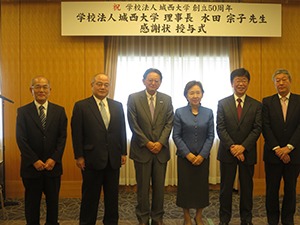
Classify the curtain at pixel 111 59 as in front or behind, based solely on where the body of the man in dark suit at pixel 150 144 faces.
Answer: behind

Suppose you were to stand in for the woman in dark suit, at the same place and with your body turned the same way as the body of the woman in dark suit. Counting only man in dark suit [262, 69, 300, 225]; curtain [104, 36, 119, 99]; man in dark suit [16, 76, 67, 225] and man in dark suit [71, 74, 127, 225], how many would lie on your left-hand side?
1

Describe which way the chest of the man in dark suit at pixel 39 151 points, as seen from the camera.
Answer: toward the camera

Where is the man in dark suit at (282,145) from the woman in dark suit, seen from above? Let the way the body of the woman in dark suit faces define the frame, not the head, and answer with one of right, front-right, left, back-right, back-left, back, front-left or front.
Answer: left

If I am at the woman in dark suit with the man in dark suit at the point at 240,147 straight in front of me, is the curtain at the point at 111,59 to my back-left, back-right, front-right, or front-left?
back-left

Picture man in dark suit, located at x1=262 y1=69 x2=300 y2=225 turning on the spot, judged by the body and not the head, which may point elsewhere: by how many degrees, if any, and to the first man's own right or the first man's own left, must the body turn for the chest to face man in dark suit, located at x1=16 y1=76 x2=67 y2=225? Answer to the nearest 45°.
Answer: approximately 45° to the first man's own right

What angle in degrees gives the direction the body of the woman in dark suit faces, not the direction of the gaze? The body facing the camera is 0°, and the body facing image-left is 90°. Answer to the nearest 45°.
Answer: approximately 0°
